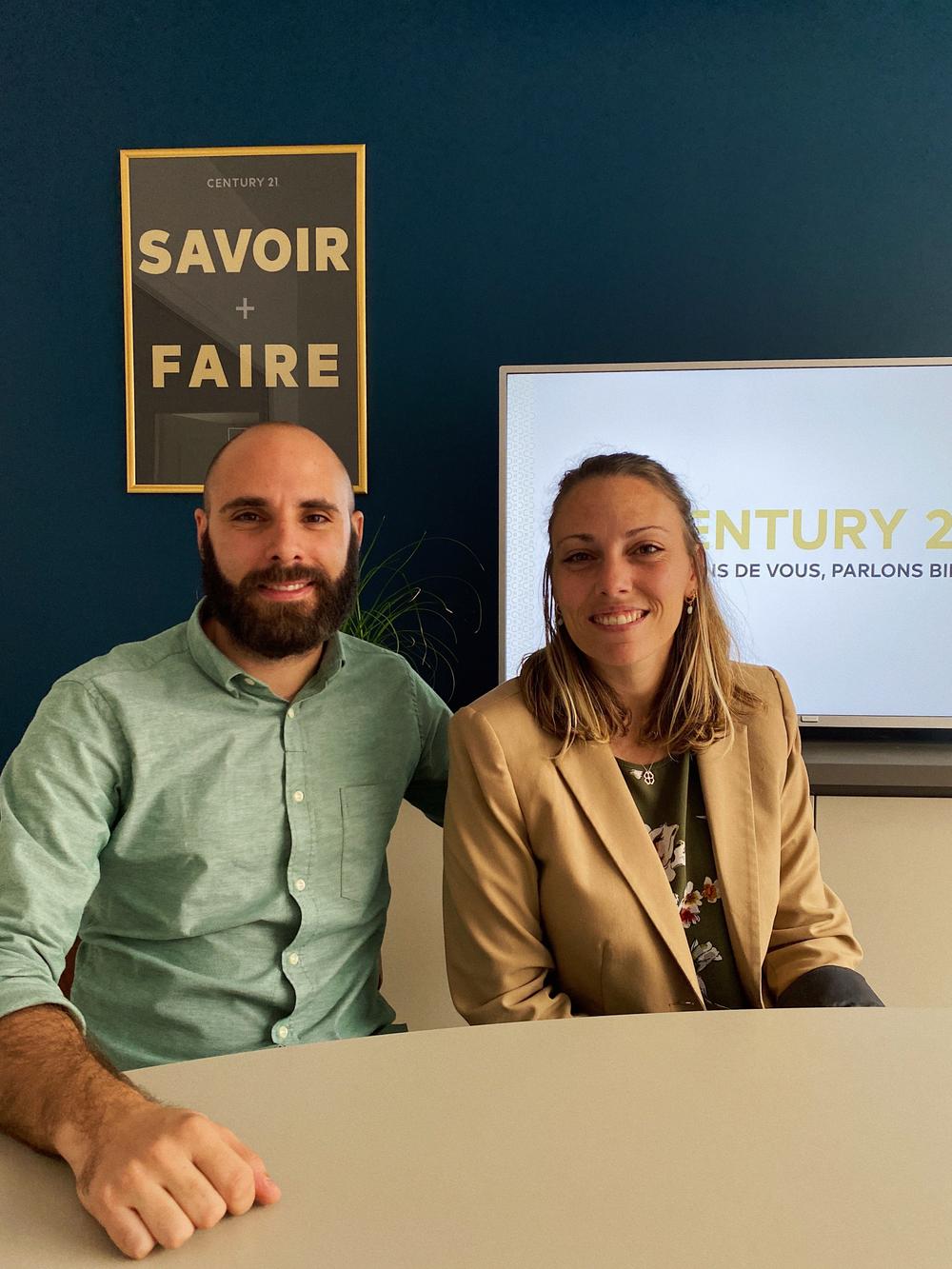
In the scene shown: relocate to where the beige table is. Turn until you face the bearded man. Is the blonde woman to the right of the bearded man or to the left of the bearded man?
right

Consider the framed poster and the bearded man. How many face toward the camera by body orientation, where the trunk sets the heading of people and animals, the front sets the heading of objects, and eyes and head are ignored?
2

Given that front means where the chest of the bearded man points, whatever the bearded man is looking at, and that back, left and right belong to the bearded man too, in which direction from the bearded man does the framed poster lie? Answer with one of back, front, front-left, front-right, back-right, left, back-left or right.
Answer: back

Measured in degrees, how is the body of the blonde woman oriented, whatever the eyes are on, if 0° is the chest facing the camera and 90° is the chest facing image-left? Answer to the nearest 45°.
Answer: approximately 315°

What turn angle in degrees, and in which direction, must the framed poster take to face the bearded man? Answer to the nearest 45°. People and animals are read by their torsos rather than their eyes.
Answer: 0° — it already faces them

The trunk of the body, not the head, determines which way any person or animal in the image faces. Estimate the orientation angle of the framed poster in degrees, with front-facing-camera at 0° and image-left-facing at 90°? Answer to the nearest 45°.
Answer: approximately 0°
